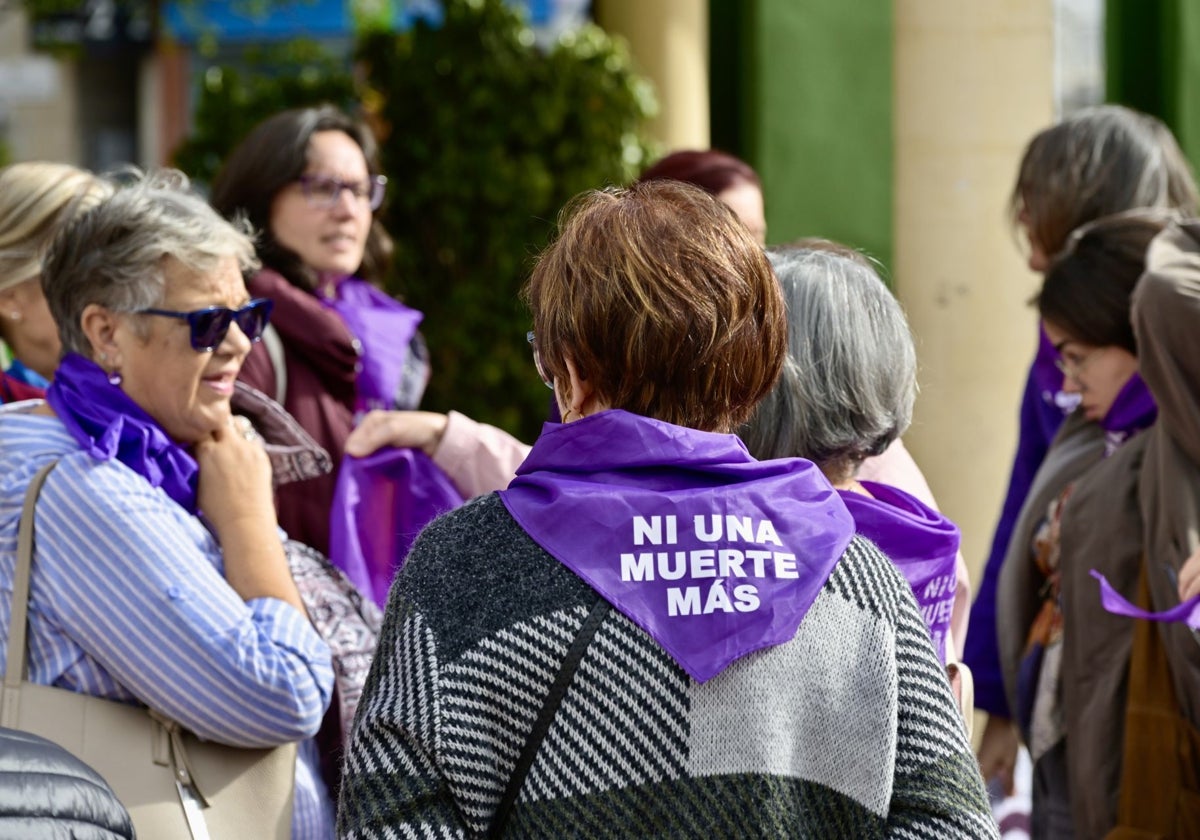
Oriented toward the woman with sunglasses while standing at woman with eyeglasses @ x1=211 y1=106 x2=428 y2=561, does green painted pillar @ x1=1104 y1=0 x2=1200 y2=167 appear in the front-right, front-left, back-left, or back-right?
back-left

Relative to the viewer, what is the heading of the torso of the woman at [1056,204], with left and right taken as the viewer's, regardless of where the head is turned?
facing away from the viewer and to the left of the viewer

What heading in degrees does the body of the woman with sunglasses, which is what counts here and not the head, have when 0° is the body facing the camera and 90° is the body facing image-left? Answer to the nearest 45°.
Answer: approximately 270°

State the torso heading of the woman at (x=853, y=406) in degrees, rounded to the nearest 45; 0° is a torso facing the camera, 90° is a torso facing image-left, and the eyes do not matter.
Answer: approximately 135°

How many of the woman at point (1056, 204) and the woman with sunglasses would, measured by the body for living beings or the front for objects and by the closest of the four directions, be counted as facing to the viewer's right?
1

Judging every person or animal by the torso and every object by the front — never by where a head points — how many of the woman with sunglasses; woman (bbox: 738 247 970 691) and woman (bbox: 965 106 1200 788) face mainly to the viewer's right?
1
